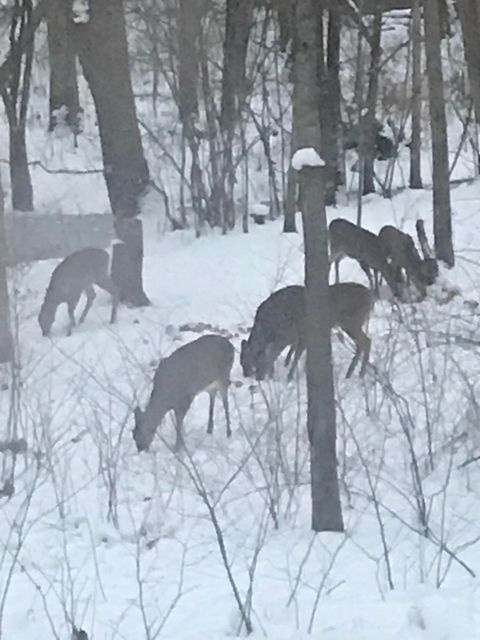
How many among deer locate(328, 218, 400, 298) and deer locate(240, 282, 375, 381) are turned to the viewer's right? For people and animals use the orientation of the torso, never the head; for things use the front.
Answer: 1

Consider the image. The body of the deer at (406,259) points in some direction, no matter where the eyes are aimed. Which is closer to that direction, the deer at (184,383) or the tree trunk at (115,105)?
the deer

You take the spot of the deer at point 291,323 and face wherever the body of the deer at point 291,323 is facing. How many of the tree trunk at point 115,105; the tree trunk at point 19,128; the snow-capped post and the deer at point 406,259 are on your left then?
1

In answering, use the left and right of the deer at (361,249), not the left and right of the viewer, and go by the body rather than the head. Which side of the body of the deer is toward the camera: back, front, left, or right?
right

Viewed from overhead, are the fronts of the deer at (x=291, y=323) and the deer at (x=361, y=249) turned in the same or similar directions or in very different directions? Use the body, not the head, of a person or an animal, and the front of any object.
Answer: very different directions

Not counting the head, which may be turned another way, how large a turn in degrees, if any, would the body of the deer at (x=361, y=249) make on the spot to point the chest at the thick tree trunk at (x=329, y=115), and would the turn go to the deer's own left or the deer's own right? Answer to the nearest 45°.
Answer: approximately 90° to the deer's own left

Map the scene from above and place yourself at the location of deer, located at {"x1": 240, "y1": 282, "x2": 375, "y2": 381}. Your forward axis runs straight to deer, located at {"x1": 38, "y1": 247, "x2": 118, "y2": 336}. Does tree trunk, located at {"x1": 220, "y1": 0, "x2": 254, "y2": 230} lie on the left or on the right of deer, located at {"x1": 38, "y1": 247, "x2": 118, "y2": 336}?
right

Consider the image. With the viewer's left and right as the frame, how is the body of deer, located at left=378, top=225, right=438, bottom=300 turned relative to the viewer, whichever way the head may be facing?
facing the viewer and to the right of the viewer

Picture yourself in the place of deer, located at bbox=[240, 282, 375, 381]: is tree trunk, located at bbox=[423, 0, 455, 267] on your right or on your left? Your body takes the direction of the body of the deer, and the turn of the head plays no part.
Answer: on your right

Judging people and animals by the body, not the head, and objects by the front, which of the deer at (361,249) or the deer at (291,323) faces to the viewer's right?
the deer at (361,249)

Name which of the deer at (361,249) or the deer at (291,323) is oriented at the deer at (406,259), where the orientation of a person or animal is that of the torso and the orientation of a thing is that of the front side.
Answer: the deer at (361,249)

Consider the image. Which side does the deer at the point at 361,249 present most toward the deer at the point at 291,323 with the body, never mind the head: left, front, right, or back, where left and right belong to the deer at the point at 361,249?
right

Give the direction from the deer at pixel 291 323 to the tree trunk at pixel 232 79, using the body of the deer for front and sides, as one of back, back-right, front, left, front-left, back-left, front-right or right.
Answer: right

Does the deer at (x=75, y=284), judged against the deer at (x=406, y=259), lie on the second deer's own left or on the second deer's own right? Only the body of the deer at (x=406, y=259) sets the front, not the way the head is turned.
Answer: on the second deer's own right

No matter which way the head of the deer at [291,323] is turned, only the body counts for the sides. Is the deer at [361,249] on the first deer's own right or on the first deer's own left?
on the first deer's own right

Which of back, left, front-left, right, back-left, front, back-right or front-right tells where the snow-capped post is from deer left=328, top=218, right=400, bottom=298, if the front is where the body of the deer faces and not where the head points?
right

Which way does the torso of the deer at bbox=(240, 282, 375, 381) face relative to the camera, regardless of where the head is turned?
to the viewer's left

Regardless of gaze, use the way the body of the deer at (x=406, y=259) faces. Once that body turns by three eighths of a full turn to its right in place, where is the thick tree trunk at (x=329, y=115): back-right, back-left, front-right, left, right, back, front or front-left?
right
